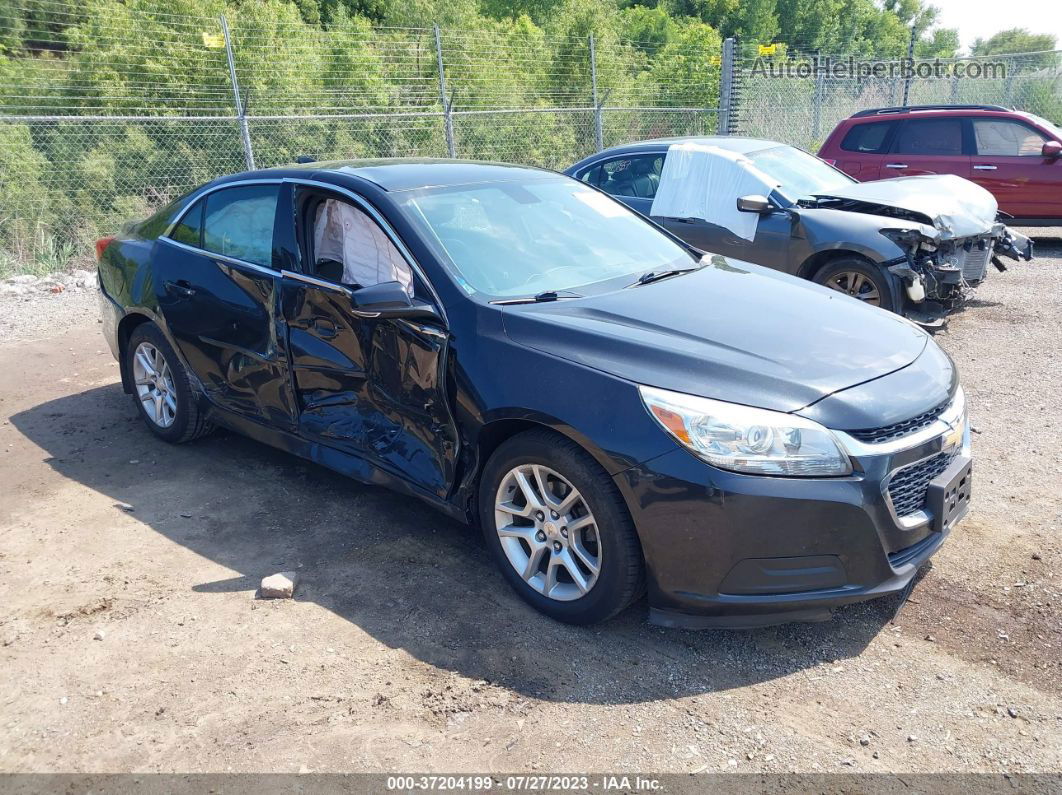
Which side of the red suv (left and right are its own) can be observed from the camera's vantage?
right

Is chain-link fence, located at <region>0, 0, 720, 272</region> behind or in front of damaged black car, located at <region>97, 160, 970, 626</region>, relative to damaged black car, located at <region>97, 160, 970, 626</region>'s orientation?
behind

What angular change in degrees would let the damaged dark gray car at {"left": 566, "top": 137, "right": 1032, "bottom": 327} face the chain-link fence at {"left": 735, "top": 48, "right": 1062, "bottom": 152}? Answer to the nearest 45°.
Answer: approximately 135° to its left

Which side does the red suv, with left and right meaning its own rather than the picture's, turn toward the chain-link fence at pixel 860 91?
left

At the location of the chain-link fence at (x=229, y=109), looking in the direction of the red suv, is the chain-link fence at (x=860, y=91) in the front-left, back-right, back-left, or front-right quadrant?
front-left

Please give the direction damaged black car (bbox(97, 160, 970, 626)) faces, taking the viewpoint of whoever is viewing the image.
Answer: facing the viewer and to the right of the viewer

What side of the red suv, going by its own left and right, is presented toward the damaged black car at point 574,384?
right

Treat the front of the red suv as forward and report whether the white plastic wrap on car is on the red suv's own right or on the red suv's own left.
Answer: on the red suv's own right

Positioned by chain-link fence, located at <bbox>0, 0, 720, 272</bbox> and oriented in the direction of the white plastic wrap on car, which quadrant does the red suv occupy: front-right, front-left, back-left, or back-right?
front-left

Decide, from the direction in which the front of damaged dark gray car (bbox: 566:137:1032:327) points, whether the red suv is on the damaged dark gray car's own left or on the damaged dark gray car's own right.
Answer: on the damaged dark gray car's own left

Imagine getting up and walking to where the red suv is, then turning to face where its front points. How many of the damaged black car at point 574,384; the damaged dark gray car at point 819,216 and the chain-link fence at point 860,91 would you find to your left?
1

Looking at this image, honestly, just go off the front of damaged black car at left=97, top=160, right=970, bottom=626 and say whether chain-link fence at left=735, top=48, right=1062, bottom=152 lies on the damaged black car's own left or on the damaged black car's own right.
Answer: on the damaged black car's own left

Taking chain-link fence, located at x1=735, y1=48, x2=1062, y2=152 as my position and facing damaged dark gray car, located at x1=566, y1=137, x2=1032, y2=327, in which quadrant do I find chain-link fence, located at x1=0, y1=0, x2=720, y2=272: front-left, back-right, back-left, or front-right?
front-right

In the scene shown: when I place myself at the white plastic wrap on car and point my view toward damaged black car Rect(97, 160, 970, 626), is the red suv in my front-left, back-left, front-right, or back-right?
back-left

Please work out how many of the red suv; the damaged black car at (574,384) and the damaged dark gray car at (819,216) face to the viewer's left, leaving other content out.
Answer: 0

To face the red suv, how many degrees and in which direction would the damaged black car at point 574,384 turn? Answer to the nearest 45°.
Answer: approximately 90° to its left
